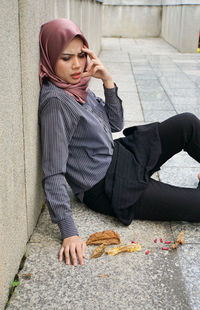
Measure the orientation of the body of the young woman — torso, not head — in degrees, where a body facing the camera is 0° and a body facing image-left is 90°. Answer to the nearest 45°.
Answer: approximately 315°

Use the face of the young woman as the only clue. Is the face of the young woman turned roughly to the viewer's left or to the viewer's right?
to the viewer's right
